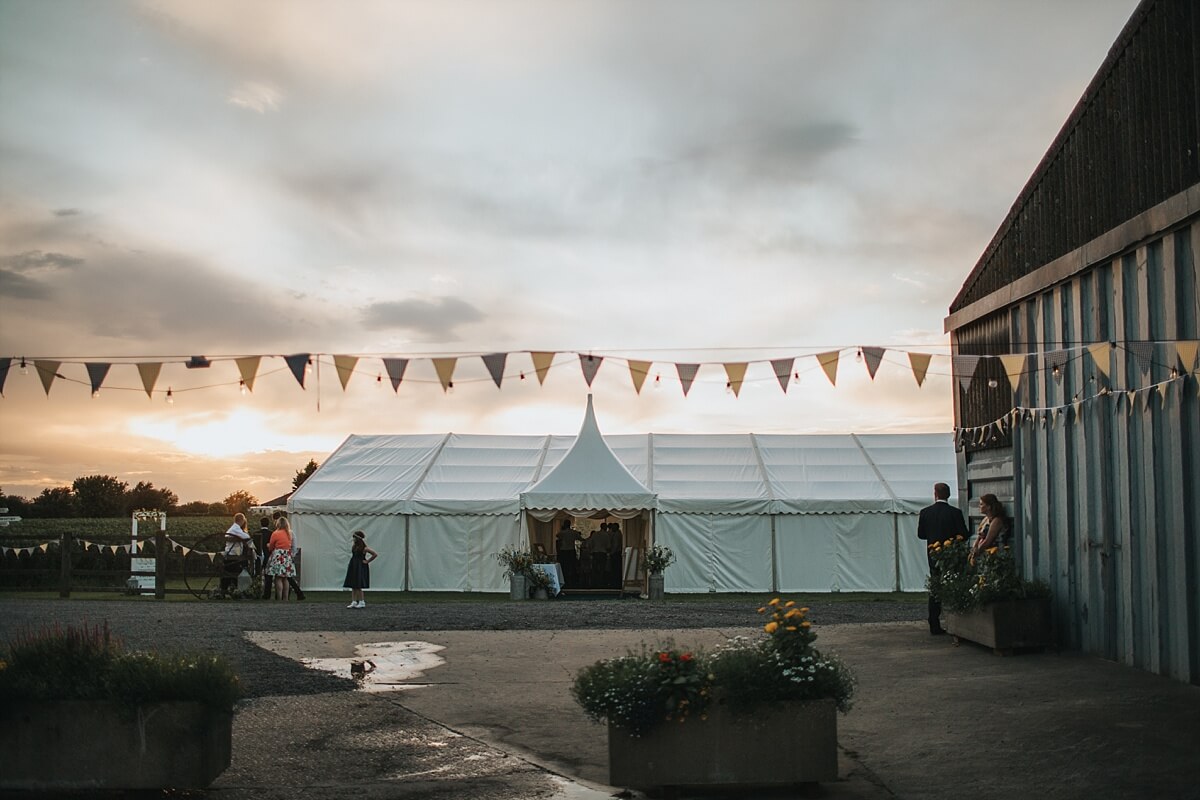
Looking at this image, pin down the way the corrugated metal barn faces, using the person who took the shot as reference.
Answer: facing the viewer and to the left of the viewer

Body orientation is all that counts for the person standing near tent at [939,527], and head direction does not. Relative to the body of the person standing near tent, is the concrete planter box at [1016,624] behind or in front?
behind

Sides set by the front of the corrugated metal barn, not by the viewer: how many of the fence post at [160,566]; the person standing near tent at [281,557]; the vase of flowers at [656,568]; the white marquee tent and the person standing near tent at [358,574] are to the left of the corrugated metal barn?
0

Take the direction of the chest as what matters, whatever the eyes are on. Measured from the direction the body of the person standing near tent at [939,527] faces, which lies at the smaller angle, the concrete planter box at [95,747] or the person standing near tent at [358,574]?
the person standing near tent

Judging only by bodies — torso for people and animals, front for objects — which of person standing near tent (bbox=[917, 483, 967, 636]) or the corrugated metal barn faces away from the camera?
the person standing near tent

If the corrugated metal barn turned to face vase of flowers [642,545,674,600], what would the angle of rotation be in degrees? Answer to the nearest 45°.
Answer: approximately 90° to its right

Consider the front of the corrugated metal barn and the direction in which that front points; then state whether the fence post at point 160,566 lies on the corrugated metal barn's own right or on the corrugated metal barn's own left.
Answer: on the corrugated metal barn's own right

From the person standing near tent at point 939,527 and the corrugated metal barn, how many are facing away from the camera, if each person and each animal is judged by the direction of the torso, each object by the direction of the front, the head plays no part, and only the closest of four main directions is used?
1

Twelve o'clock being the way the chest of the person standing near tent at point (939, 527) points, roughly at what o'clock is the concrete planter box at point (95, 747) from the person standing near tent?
The concrete planter box is roughly at 7 o'clock from the person standing near tent.

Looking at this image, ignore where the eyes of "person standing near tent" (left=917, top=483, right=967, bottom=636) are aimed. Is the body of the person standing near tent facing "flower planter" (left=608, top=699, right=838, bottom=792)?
no

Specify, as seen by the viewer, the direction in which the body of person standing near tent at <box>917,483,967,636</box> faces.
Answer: away from the camera

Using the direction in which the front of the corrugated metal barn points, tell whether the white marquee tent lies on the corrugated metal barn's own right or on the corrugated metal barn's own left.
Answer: on the corrugated metal barn's own right
